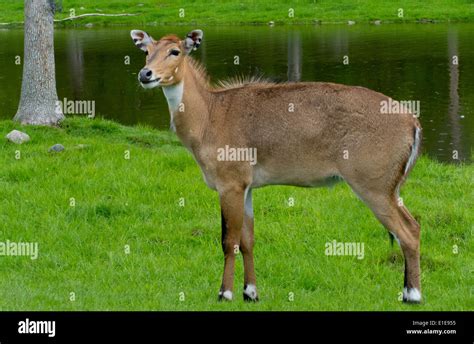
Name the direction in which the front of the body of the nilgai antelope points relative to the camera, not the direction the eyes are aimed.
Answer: to the viewer's left

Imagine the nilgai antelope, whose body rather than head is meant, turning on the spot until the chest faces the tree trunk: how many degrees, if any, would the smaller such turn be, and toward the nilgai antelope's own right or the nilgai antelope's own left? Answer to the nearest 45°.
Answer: approximately 45° to the nilgai antelope's own right

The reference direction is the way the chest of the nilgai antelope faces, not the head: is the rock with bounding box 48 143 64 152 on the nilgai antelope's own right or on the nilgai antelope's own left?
on the nilgai antelope's own right

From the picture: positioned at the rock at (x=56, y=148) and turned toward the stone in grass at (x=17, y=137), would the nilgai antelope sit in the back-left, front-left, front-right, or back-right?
back-left

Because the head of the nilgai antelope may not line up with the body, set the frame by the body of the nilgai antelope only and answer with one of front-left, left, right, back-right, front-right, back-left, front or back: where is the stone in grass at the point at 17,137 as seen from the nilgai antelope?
front-right
